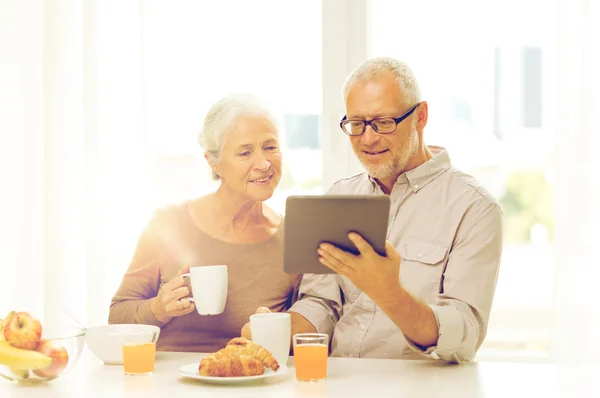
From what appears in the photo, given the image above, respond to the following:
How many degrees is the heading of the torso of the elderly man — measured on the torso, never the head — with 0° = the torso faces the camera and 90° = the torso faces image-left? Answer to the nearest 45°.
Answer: approximately 45°

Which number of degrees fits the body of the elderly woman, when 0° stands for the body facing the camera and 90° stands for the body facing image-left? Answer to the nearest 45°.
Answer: approximately 315°

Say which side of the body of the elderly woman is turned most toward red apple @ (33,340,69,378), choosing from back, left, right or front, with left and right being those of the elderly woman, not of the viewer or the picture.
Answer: right

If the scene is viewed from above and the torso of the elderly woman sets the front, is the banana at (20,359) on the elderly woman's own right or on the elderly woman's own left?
on the elderly woman's own right

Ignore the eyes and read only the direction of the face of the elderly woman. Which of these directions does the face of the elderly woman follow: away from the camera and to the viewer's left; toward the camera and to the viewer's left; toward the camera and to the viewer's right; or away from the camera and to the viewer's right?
toward the camera and to the viewer's right

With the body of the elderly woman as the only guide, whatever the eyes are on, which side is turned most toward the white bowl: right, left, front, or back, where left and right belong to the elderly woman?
right
